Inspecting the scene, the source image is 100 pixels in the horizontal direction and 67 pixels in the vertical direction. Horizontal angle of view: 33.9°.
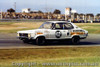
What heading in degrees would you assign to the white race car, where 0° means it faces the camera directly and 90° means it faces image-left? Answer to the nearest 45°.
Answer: approximately 45°
